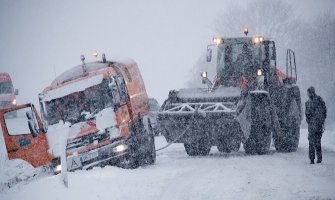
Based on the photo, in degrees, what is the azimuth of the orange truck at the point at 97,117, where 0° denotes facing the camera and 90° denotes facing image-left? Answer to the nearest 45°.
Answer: approximately 45°

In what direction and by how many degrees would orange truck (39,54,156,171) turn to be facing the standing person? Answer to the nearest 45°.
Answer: approximately 135° to its left
